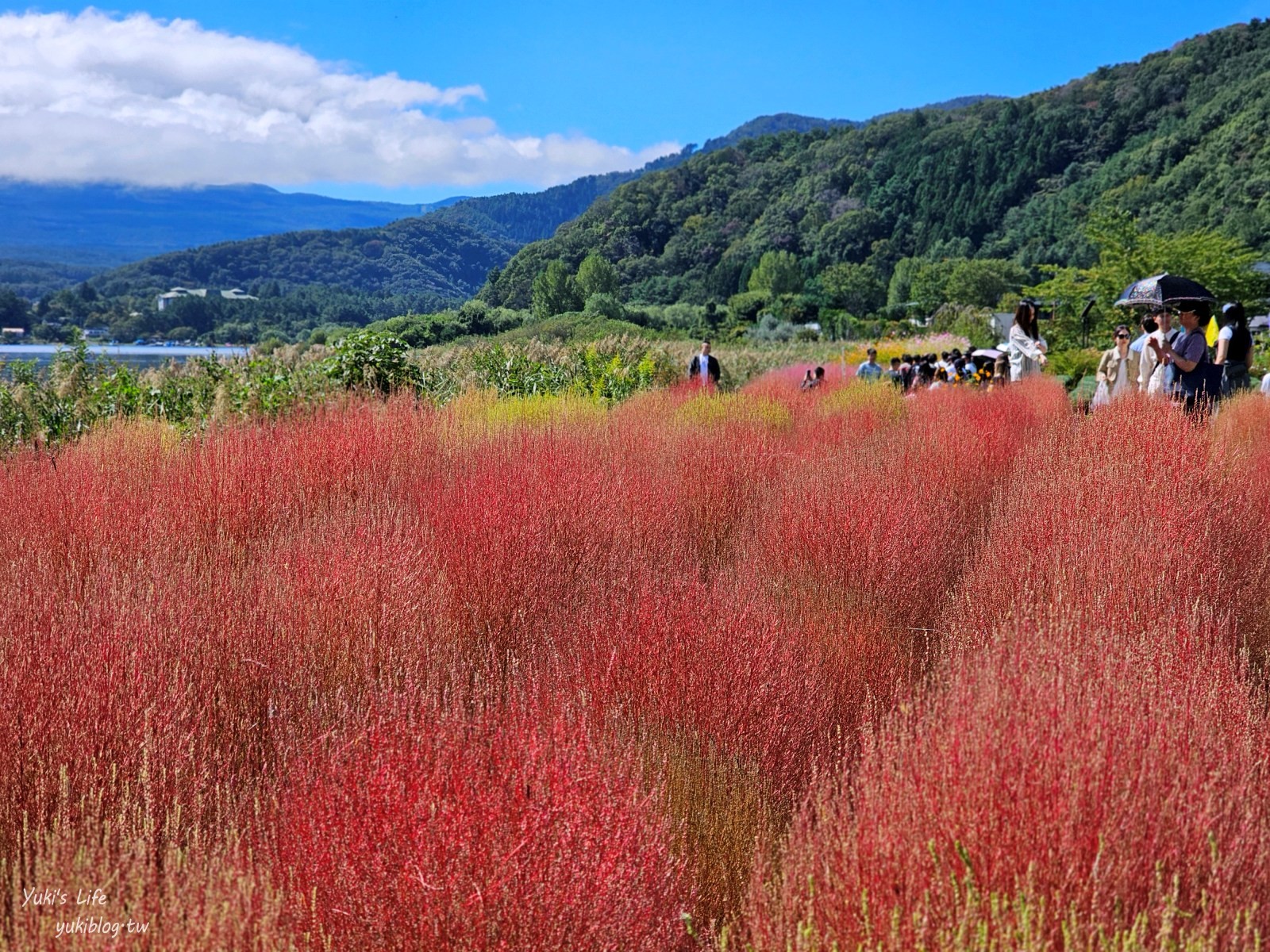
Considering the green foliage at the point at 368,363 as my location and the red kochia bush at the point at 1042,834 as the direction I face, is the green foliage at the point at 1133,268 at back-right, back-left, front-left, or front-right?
back-left

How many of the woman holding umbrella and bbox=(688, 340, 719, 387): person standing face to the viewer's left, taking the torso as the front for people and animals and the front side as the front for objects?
1

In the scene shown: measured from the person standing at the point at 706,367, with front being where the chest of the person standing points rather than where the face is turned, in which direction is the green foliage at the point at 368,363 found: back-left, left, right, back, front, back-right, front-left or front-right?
front-right

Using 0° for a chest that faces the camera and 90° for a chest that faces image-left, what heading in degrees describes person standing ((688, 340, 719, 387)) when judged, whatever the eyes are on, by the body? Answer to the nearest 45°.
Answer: approximately 0°

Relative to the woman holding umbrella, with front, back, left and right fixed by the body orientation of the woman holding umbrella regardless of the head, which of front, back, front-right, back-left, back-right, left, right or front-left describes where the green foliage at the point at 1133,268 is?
right

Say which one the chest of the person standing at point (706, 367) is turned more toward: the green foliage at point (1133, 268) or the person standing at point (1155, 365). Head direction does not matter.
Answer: the person standing at point (1155, 365)

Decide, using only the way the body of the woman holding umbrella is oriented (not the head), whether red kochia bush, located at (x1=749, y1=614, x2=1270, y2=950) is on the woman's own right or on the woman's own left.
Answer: on the woman's own left

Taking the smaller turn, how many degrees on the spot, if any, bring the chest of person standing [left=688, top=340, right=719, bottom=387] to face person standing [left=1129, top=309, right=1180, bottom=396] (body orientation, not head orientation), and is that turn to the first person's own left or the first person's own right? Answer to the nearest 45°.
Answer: approximately 45° to the first person's own left

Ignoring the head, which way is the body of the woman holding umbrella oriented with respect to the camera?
to the viewer's left

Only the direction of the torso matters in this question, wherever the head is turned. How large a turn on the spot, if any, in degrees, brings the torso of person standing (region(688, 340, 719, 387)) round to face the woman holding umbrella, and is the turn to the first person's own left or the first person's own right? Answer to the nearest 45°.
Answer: approximately 45° to the first person's own left

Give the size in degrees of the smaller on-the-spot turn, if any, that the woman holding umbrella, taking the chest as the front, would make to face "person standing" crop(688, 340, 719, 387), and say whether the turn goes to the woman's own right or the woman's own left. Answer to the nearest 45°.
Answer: approximately 45° to the woman's own right
